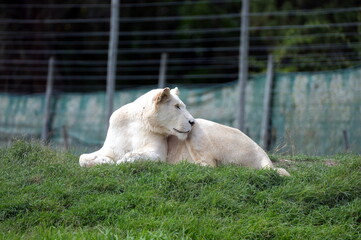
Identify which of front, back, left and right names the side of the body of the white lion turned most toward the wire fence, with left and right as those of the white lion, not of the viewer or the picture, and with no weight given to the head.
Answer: right

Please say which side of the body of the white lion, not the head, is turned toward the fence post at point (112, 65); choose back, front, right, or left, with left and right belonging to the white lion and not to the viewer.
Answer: right

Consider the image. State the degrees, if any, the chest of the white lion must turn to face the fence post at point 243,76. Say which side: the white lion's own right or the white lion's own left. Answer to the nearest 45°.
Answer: approximately 90° to the white lion's own right

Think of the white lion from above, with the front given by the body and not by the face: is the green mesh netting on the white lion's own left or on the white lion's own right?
on the white lion's own right

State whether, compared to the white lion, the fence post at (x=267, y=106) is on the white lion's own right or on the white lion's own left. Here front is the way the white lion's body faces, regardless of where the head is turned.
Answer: on the white lion's own right

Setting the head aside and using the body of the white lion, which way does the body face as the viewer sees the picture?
to the viewer's left
